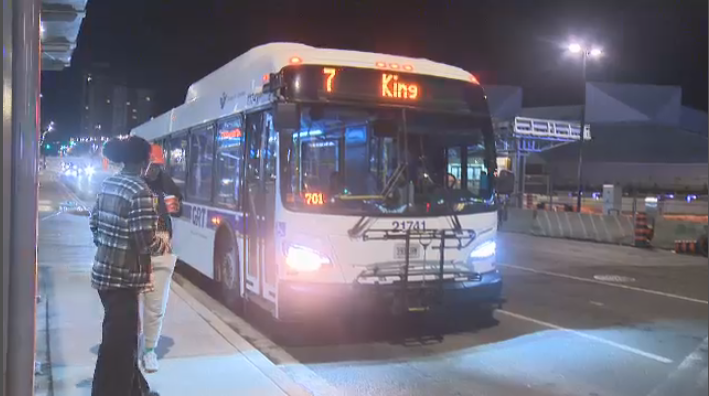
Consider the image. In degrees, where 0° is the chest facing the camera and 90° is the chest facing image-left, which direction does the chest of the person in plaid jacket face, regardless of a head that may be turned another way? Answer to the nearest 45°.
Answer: approximately 225°

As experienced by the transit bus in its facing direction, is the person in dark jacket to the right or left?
on its right

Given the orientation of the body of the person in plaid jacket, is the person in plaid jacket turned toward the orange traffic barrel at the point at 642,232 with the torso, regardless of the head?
yes

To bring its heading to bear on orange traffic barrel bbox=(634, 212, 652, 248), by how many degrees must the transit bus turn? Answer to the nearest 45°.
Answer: approximately 90° to its left

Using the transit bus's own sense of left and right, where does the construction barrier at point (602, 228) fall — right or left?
on its left

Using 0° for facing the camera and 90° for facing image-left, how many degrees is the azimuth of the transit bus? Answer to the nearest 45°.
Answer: approximately 315°

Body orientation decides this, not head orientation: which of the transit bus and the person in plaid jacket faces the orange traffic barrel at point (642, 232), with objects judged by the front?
the person in plaid jacket

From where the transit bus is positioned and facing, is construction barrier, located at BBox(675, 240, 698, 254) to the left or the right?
on its left

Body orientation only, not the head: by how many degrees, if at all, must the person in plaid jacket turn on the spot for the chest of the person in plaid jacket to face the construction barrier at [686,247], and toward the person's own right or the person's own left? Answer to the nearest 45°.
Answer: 0° — they already face it

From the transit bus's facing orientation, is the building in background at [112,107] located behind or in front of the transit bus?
behind

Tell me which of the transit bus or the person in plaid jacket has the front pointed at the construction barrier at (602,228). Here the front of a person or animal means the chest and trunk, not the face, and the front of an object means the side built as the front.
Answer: the person in plaid jacket
